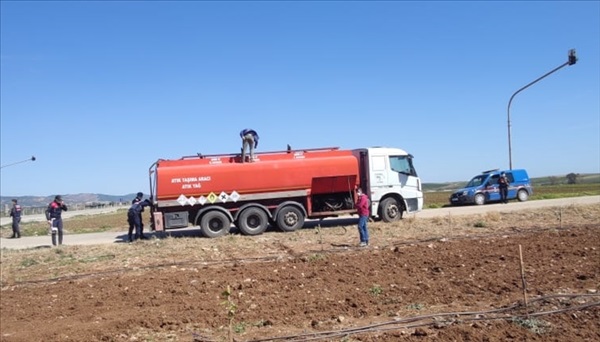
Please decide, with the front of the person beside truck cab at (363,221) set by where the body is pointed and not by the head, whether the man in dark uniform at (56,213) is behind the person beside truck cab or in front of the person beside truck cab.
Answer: in front

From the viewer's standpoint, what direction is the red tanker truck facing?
to the viewer's right

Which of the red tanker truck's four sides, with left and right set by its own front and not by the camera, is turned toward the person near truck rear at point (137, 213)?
back

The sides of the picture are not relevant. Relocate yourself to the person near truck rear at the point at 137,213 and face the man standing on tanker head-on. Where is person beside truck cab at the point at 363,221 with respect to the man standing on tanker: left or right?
right

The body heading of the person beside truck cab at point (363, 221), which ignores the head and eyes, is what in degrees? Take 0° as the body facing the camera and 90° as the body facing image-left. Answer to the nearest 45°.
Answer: approximately 90°

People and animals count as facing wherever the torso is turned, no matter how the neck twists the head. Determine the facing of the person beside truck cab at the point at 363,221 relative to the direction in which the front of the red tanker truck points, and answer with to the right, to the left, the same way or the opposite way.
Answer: the opposite way

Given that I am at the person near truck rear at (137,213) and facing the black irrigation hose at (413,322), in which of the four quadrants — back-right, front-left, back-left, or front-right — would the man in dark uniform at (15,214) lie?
back-right

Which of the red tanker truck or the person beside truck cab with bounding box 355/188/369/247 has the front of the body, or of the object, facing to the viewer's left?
the person beside truck cab

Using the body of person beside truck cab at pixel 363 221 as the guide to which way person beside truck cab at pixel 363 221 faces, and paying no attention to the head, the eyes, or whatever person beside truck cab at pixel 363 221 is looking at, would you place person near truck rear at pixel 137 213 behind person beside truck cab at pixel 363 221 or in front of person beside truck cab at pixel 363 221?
in front

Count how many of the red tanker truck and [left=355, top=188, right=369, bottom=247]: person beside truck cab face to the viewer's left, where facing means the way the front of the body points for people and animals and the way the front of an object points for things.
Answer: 1

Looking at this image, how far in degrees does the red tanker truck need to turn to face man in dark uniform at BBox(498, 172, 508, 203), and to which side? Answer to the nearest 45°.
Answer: approximately 45° to its left

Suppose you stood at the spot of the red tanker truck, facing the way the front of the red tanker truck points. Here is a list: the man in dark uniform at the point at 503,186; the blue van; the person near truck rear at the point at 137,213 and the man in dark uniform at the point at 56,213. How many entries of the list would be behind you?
2

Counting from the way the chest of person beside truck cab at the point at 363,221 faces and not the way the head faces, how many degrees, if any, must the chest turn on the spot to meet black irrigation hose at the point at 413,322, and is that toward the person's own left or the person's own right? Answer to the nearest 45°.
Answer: approximately 90° to the person's own left
